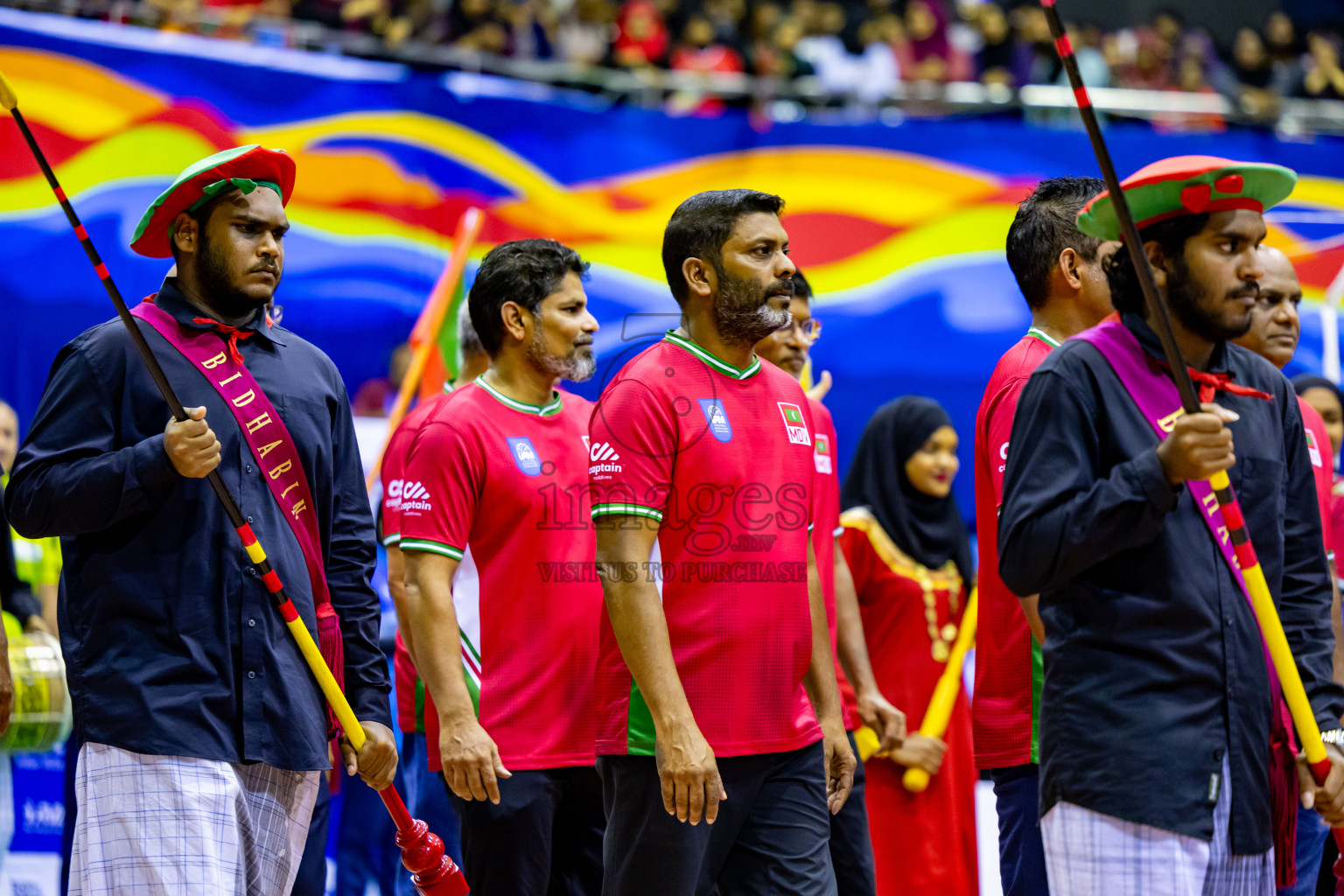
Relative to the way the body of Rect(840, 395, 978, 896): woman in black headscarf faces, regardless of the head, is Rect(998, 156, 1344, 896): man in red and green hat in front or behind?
in front

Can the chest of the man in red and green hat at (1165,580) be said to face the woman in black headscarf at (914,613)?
no

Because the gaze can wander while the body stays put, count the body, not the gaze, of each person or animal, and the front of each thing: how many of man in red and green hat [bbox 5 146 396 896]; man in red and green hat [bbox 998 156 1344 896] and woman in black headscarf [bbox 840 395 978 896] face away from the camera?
0

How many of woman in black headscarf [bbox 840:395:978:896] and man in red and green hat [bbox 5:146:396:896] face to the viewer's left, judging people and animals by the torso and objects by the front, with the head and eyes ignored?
0

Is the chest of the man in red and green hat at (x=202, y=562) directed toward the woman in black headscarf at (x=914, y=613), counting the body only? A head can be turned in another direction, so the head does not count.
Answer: no

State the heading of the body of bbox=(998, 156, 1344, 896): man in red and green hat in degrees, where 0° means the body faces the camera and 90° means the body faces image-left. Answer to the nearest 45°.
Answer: approximately 315°

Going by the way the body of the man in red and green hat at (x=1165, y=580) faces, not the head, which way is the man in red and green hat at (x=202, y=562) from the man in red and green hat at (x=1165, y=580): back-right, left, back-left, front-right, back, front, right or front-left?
back-right

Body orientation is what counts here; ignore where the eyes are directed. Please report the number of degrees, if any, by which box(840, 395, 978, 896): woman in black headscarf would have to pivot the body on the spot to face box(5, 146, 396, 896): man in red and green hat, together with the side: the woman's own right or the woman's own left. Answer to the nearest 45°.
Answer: approximately 90° to the woman's own right

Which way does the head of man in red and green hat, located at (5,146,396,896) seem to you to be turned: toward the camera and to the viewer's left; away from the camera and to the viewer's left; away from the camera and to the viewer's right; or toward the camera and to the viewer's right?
toward the camera and to the viewer's right

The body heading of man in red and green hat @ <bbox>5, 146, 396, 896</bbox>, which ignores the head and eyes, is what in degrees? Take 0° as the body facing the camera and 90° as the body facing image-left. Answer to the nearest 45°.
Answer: approximately 315°

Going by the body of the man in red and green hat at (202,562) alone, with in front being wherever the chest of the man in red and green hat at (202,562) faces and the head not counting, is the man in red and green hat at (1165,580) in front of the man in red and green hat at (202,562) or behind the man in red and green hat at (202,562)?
in front

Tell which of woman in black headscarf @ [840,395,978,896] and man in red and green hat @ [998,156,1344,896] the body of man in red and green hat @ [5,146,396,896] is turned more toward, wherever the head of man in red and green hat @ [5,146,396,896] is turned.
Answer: the man in red and green hat
